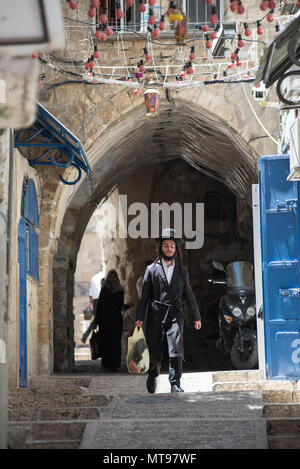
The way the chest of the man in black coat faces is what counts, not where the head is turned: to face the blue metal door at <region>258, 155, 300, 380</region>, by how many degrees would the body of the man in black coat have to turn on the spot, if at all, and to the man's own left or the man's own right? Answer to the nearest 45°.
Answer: approximately 135° to the man's own left

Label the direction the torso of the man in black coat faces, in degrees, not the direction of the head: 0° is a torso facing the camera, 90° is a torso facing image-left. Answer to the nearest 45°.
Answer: approximately 0°

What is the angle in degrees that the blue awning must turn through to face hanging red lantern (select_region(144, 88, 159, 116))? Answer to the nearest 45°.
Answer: approximately 45° to its left

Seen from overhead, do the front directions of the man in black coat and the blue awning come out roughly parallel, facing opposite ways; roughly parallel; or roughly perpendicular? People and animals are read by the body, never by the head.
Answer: roughly perpendicular

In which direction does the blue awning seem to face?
to the viewer's right
